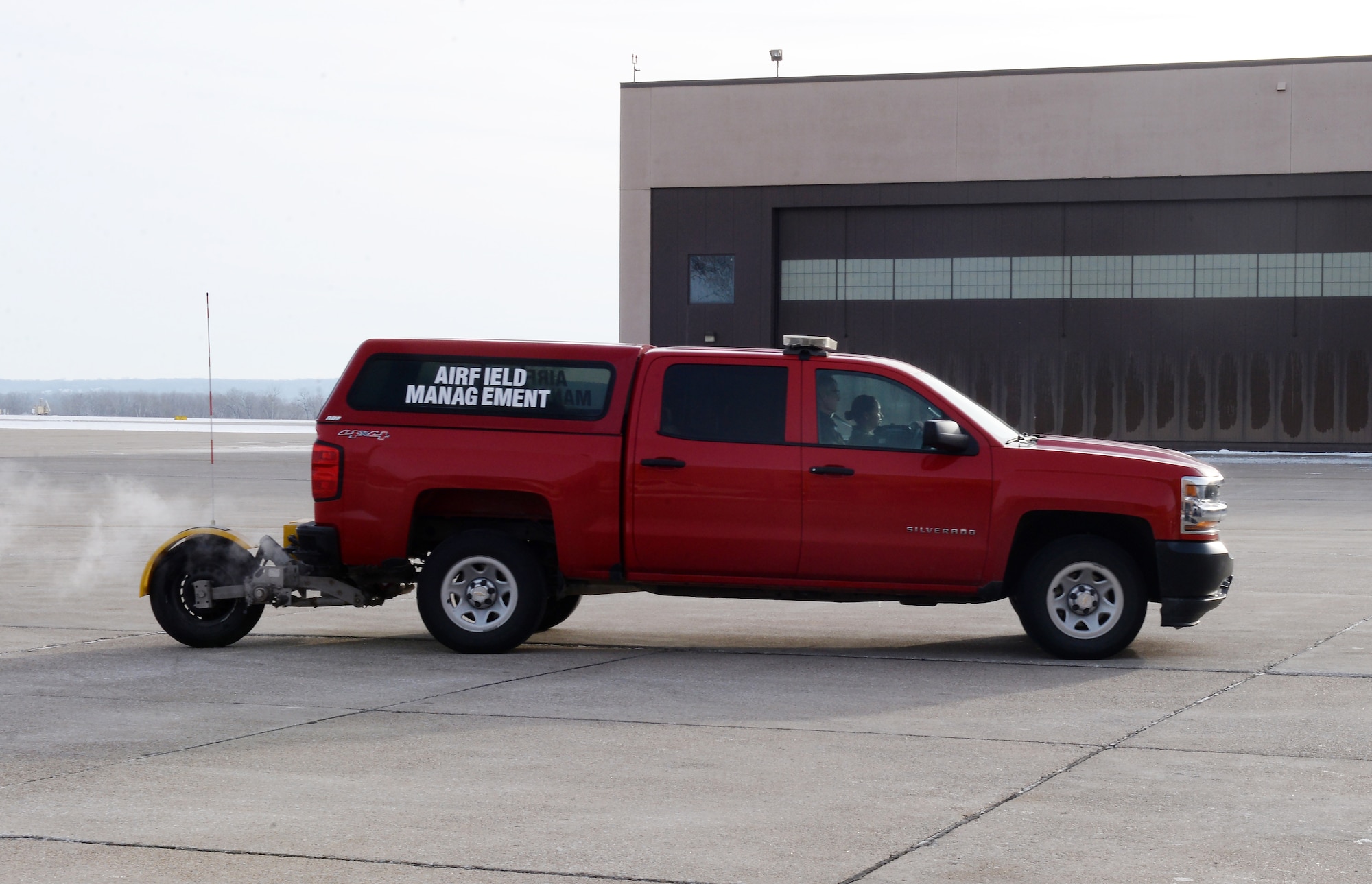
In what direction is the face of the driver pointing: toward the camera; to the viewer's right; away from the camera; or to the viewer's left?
to the viewer's right

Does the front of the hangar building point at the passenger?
yes

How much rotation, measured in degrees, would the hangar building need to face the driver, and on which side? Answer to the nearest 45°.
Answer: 0° — it already faces them

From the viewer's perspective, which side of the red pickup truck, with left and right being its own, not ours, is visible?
right

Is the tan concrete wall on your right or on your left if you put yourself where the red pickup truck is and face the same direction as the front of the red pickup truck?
on your left

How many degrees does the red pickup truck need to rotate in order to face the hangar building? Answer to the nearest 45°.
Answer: approximately 90° to its left

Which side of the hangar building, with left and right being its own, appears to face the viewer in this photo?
front

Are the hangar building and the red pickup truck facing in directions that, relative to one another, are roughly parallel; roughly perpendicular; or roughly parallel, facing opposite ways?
roughly perpendicular

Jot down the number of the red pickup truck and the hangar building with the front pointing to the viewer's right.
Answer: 1

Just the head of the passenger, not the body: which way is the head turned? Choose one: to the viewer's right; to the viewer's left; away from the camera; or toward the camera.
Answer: to the viewer's right

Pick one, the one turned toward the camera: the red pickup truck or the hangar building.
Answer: the hangar building

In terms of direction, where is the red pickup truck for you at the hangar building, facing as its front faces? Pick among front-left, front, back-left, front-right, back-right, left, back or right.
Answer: front
